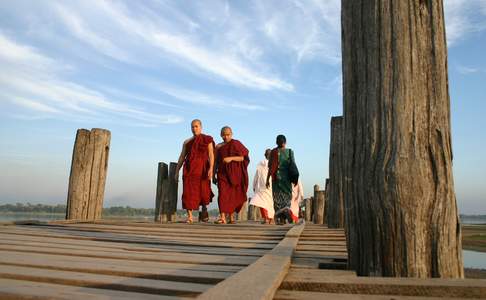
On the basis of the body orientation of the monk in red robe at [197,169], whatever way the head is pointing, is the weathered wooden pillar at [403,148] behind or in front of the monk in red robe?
in front

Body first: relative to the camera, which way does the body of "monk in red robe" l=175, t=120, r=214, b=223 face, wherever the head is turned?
toward the camera

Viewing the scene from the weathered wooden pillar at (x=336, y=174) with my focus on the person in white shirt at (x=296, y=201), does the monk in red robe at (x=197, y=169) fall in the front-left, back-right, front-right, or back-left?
front-left

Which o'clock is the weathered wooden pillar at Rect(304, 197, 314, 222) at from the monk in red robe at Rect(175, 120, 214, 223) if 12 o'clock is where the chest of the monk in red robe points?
The weathered wooden pillar is roughly at 7 o'clock from the monk in red robe.

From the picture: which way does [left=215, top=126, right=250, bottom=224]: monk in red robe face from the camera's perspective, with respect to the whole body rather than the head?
toward the camera

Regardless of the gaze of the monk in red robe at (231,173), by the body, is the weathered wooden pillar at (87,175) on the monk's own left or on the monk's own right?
on the monk's own right

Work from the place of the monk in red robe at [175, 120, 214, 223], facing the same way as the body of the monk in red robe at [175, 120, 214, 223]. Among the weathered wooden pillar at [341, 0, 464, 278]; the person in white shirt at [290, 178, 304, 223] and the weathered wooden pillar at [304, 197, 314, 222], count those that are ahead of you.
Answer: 1

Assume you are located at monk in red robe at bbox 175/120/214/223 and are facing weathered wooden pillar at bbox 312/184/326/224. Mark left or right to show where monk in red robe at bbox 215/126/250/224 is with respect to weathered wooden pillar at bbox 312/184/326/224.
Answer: right
